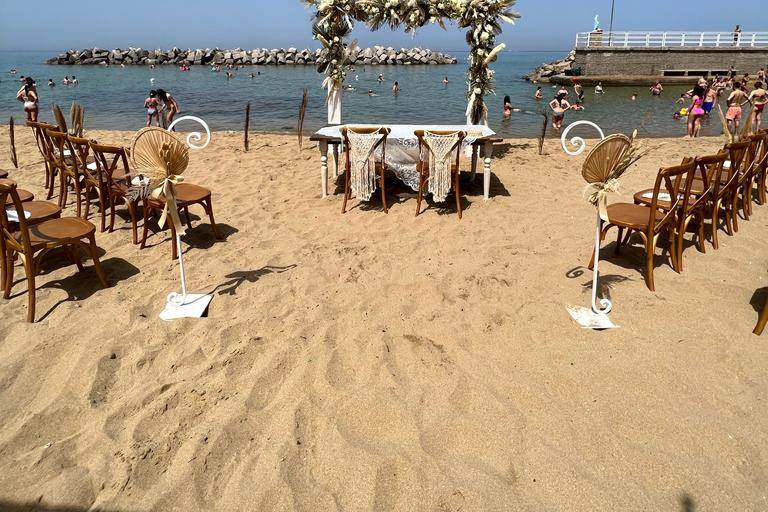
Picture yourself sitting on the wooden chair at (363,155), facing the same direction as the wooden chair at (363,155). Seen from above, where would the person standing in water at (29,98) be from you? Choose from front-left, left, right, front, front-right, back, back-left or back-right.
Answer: front-left

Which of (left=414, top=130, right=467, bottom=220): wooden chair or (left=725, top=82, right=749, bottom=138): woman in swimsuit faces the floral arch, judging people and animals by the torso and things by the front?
the wooden chair

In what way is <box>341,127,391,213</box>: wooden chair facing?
away from the camera

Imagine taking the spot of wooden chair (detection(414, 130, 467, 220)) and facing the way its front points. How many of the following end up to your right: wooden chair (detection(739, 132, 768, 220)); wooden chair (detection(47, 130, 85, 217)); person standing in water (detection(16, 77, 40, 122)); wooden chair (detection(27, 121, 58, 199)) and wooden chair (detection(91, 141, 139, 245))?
1

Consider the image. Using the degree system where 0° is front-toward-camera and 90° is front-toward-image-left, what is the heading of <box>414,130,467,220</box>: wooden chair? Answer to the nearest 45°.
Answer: approximately 180°

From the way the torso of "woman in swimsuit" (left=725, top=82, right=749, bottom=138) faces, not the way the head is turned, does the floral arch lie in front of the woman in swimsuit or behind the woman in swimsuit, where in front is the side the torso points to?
behind

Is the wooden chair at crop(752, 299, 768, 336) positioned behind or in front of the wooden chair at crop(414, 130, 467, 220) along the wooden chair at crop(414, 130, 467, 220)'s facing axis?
behind

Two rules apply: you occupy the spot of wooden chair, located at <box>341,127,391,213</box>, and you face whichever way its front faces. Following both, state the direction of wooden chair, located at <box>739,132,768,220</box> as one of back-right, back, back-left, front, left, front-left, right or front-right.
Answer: right

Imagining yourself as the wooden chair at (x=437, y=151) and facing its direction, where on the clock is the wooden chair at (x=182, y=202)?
the wooden chair at (x=182, y=202) is roughly at 8 o'clock from the wooden chair at (x=437, y=151).

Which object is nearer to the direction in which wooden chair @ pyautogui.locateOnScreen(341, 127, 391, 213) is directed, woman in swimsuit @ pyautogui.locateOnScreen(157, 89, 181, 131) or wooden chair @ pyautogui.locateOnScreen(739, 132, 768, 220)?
the woman in swimsuit

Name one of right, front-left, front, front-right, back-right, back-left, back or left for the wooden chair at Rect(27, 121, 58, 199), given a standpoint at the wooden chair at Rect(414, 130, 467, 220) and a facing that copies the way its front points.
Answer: left

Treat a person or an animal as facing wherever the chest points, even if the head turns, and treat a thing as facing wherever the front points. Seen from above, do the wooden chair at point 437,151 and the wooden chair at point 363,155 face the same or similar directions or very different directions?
same or similar directions
